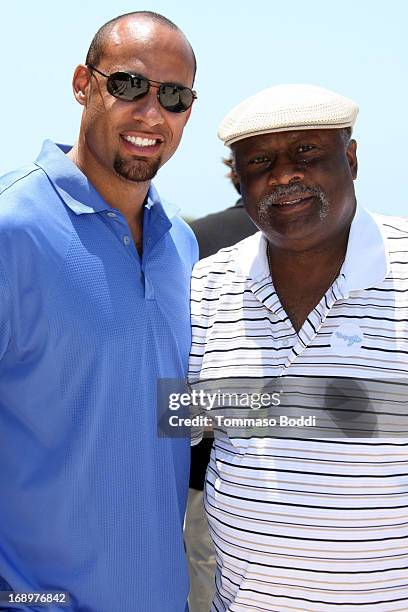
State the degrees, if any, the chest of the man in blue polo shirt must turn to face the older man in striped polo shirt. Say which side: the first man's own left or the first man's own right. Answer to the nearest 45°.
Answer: approximately 45° to the first man's own left

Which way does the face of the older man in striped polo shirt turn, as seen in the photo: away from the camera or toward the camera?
toward the camera

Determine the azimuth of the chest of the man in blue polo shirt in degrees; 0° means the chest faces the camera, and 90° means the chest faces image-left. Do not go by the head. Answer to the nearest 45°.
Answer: approximately 315°
